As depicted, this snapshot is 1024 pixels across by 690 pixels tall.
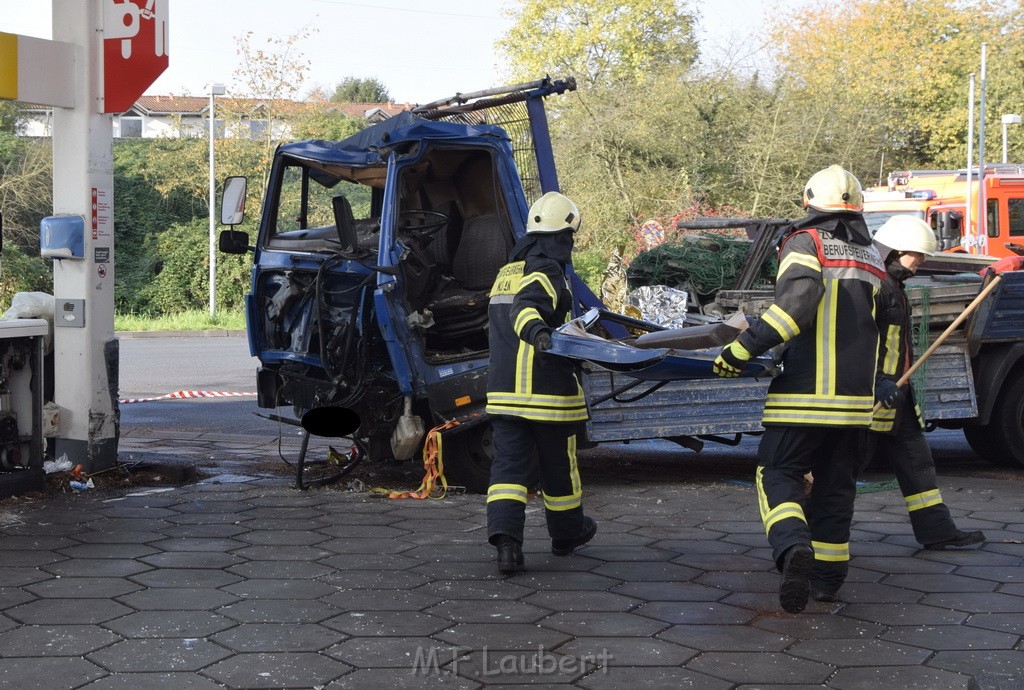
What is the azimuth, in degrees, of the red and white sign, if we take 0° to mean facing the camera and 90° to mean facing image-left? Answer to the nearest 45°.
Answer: approximately 0°

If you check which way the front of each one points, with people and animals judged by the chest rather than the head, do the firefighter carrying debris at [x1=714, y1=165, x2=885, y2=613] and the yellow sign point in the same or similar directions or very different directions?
very different directions

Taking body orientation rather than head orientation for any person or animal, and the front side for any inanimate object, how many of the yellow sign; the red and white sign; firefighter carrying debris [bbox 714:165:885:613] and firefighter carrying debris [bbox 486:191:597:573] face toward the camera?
2

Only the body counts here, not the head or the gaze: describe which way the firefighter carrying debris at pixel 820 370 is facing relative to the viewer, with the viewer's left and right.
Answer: facing away from the viewer and to the left of the viewer

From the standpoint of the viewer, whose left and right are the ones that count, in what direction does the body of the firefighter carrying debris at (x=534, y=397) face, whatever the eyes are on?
facing away from the viewer and to the right of the viewer

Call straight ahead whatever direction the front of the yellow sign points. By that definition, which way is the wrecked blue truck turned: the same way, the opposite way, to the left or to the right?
to the right

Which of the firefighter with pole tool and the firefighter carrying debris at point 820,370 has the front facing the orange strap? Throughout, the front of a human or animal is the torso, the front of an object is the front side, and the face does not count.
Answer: the firefighter carrying debris

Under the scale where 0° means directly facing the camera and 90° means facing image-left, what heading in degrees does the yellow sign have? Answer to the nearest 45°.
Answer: approximately 0°

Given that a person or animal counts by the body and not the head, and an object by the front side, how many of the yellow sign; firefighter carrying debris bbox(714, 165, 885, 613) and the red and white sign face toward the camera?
2

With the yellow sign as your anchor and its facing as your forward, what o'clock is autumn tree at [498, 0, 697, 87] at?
The autumn tree is roughly at 7 o'clock from the yellow sign.
